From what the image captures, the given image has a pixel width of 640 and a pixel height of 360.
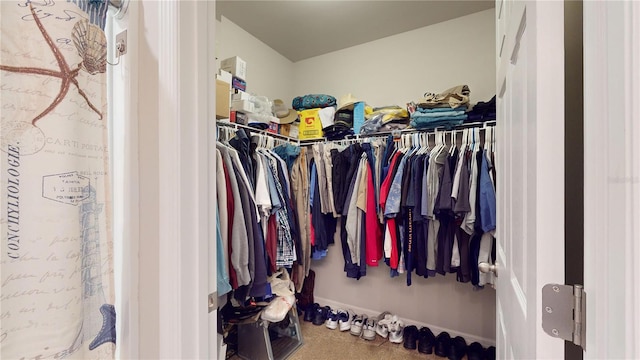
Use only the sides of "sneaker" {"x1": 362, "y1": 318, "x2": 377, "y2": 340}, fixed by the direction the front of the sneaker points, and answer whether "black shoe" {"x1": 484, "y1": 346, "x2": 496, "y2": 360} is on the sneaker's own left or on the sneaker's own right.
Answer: on the sneaker's own left

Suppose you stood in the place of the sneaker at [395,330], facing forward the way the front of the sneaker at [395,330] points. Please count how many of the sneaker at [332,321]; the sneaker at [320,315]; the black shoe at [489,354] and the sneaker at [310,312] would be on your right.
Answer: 3

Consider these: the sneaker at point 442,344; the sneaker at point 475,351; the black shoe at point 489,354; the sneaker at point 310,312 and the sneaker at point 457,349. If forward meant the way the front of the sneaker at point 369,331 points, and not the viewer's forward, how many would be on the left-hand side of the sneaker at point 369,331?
4

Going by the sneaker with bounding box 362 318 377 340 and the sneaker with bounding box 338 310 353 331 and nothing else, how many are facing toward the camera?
2

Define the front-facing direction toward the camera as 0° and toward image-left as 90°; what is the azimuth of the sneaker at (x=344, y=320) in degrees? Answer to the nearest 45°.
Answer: approximately 0°

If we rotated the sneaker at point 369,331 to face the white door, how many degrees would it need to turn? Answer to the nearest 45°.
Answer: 0° — it already faces it

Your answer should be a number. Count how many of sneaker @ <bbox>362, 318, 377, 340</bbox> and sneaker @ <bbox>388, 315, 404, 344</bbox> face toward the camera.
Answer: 2
